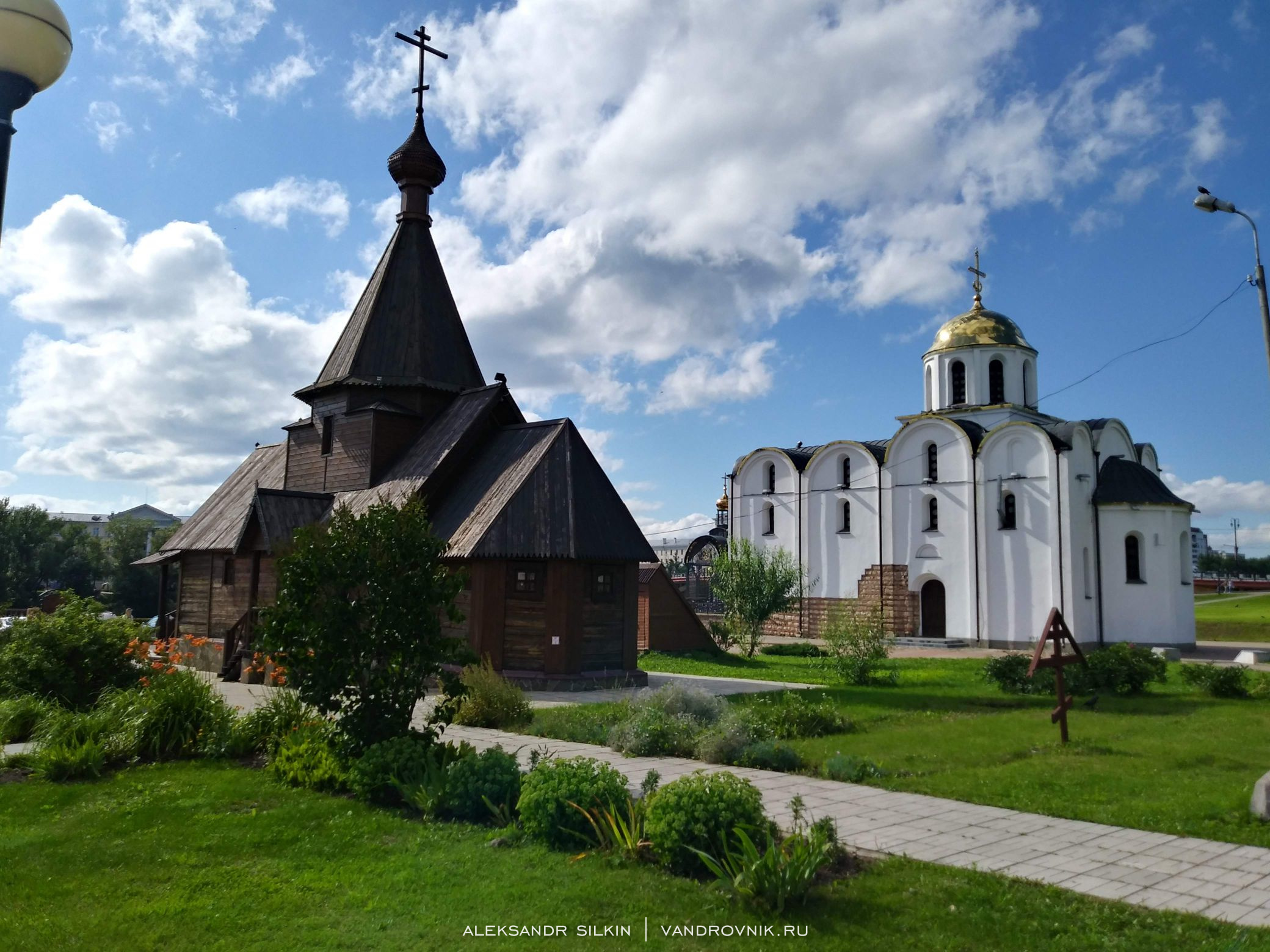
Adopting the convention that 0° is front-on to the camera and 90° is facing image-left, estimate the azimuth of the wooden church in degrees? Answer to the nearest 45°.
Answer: approximately 135°

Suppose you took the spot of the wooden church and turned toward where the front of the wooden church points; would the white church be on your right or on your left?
on your right
